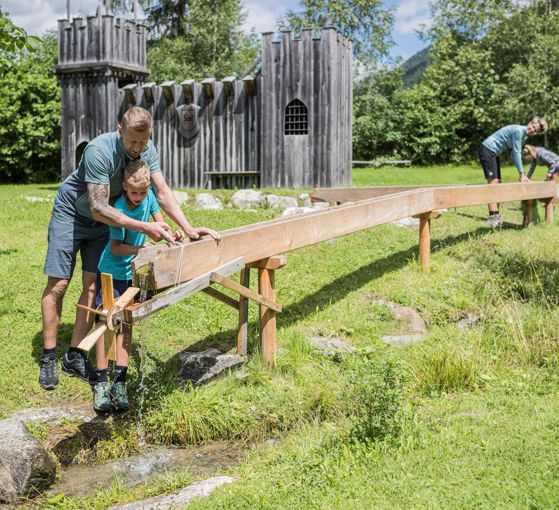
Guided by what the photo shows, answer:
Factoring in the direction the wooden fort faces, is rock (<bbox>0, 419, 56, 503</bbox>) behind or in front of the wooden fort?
in front

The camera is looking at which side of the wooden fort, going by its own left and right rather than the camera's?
front

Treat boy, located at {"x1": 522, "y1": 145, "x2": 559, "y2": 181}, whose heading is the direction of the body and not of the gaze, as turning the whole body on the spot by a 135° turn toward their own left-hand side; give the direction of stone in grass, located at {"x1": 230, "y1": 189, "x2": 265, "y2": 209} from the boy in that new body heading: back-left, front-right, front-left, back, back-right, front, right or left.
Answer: back-right

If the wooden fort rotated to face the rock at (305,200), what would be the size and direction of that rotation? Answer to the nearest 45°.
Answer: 0° — it already faces it

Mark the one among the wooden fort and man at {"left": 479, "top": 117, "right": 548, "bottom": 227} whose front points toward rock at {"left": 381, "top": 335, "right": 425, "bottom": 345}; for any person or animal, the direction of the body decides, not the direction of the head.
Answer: the wooden fort

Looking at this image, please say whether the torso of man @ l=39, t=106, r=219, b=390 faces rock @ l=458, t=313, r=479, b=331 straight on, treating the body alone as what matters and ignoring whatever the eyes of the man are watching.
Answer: no

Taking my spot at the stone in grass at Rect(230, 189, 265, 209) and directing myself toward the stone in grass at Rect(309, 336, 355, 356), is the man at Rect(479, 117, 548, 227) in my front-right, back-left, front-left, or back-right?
front-left

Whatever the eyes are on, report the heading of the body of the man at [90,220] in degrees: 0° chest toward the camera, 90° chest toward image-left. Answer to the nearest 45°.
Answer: approximately 315°

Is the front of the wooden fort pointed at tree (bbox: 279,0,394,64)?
no
